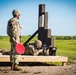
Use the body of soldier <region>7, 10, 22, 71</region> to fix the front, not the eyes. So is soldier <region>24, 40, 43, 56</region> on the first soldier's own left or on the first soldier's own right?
on the first soldier's own left

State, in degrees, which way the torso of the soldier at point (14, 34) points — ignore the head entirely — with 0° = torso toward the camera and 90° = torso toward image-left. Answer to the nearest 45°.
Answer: approximately 270°
